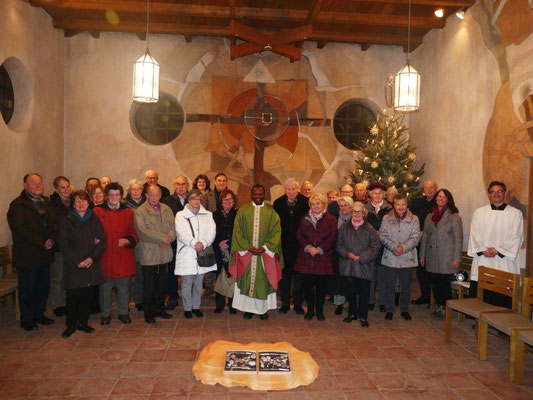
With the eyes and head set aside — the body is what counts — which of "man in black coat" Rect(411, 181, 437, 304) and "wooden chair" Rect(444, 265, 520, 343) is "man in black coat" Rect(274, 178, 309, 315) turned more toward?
the wooden chair

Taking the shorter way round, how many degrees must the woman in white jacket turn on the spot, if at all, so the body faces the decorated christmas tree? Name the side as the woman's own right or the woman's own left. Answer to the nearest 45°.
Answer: approximately 135° to the woman's own left

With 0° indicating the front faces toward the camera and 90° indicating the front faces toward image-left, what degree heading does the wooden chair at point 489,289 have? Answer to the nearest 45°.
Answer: approximately 45°

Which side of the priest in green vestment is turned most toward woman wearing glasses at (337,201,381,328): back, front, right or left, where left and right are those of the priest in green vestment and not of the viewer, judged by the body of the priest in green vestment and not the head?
left

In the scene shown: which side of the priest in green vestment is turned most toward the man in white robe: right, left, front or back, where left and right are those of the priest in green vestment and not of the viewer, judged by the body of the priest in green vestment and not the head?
left

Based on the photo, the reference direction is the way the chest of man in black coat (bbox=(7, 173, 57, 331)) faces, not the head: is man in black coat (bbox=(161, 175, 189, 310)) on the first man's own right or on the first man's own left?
on the first man's own left

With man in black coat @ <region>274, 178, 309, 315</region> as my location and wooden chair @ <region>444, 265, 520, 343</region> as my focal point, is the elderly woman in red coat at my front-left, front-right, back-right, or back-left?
back-right
